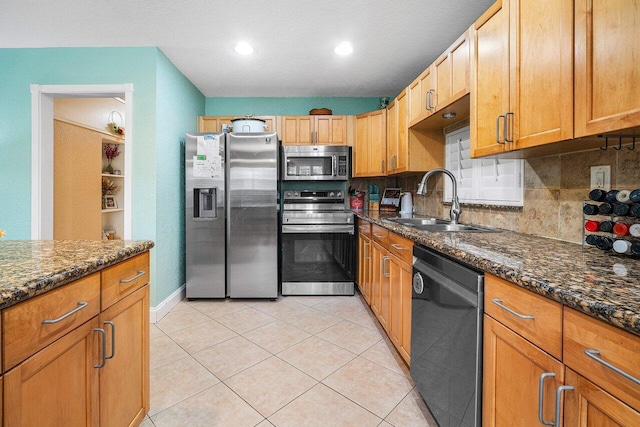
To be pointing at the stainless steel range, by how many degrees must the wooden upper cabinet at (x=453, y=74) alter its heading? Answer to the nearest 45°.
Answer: approximately 90° to its right

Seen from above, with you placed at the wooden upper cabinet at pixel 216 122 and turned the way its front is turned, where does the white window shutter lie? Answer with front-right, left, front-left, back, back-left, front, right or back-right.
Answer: front-left

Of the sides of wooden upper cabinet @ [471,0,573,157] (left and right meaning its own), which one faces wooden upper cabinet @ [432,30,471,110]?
right

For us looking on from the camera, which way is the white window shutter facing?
facing the viewer and to the left of the viewer

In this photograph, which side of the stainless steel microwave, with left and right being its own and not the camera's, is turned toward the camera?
front

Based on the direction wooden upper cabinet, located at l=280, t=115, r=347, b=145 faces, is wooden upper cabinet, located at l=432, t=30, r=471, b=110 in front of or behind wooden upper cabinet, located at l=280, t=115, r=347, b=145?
in front

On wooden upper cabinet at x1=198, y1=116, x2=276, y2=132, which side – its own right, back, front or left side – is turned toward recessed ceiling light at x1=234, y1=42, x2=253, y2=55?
front

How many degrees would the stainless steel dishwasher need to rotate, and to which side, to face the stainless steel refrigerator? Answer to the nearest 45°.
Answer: approximately 90° to its right

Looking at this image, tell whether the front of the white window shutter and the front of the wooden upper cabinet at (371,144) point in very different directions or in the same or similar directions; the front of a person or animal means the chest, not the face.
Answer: same or similar directions

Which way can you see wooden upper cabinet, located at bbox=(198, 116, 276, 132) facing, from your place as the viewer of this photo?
facing the viewer

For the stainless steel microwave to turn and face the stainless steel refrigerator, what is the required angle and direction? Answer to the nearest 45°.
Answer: approximately 45° to its right

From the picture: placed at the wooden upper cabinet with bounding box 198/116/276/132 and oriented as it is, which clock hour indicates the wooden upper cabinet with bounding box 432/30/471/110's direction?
the wooden upper cabinet with bounding box 432/30/471/110 is roughly at 11 o'clock from the wooden upper cabinet with bounding box 198/116/276/132.

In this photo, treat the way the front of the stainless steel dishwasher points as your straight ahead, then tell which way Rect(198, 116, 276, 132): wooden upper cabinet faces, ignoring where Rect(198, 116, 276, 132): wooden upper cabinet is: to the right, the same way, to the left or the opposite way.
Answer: to the left
